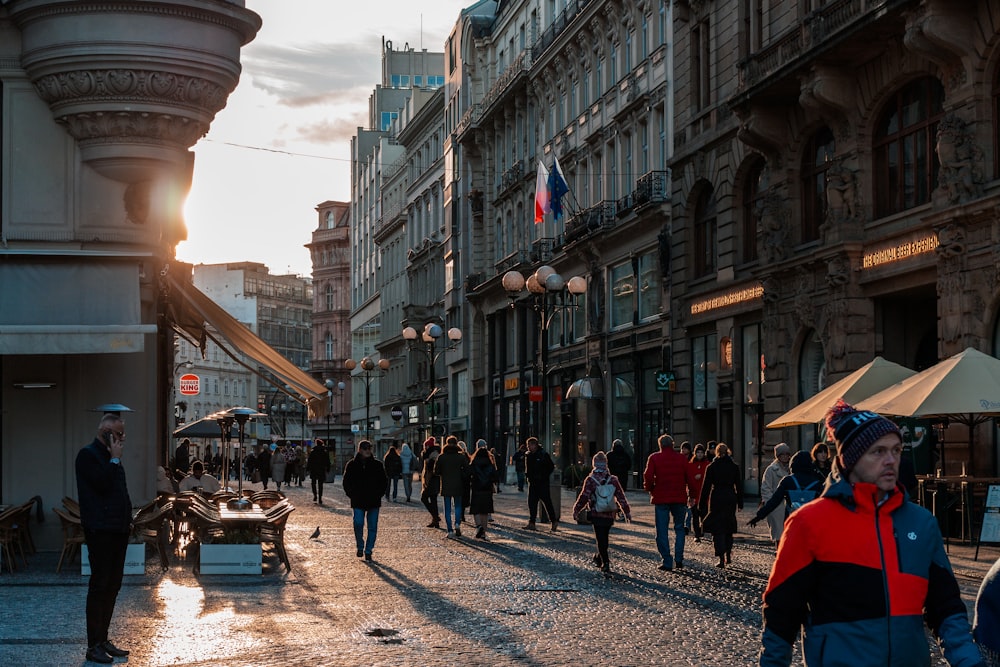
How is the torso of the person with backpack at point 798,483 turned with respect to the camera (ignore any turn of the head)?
away from the camera

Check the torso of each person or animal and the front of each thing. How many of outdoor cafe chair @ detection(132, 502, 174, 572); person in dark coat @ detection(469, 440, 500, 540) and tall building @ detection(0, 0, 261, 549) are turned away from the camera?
1

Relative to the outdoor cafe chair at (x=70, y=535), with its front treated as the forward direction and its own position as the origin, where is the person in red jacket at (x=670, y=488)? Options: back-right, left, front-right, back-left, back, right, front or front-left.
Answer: front

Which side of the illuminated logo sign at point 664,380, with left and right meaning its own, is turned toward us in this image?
front

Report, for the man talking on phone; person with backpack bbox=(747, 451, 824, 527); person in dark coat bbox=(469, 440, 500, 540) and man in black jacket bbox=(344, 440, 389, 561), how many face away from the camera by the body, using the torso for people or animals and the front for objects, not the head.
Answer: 2

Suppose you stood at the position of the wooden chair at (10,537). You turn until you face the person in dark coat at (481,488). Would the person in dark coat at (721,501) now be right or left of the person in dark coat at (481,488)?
right

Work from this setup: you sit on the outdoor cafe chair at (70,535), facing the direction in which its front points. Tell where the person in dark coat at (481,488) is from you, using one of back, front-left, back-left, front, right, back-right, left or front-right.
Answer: front-left

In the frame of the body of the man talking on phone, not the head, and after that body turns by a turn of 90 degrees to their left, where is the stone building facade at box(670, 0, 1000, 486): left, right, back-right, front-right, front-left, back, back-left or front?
front-right
